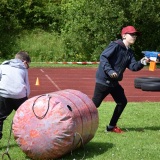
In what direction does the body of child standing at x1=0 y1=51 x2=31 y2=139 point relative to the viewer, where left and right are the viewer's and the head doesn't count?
facing away from the viewer and to the right of the viewer

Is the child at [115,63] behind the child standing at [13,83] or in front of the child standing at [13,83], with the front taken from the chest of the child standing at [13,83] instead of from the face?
in front

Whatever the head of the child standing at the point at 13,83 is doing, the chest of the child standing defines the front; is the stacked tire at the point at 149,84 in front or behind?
in front
